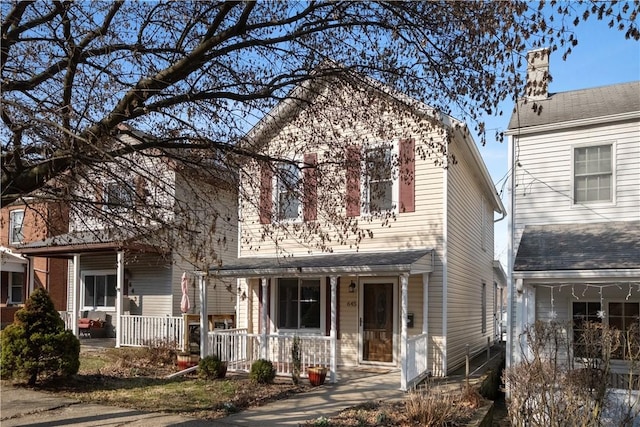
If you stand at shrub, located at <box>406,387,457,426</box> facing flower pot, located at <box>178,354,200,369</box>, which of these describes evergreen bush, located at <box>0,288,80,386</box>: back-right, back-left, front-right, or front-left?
front-left

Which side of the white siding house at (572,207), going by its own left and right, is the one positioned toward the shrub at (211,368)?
right

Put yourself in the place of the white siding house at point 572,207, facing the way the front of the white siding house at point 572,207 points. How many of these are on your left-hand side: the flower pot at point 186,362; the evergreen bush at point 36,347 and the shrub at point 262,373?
0

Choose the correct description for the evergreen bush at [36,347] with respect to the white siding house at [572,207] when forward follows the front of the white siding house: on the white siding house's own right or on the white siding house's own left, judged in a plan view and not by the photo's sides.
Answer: on the white siding house's own right

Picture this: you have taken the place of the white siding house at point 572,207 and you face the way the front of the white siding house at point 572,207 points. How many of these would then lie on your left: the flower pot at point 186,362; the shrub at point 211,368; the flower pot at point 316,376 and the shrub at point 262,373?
0

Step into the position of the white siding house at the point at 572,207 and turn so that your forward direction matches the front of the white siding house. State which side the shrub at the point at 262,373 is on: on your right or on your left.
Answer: on your right

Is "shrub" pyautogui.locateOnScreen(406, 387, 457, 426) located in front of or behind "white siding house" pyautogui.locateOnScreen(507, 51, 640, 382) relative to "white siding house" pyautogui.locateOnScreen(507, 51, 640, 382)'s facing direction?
in front

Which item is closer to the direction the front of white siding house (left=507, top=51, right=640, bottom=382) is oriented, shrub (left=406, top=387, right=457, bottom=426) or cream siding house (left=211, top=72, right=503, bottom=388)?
the shrub

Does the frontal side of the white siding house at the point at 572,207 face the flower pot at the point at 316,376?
no

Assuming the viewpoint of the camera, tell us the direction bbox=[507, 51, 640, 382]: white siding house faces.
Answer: facing the viewer

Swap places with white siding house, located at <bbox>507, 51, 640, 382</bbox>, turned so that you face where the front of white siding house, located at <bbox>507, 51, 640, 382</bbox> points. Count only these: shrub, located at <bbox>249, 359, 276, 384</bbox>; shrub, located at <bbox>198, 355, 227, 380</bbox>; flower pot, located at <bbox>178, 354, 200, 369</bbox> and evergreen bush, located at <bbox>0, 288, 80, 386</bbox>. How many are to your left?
0

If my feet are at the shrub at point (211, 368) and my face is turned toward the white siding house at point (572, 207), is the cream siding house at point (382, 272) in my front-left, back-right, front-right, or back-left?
front-left
